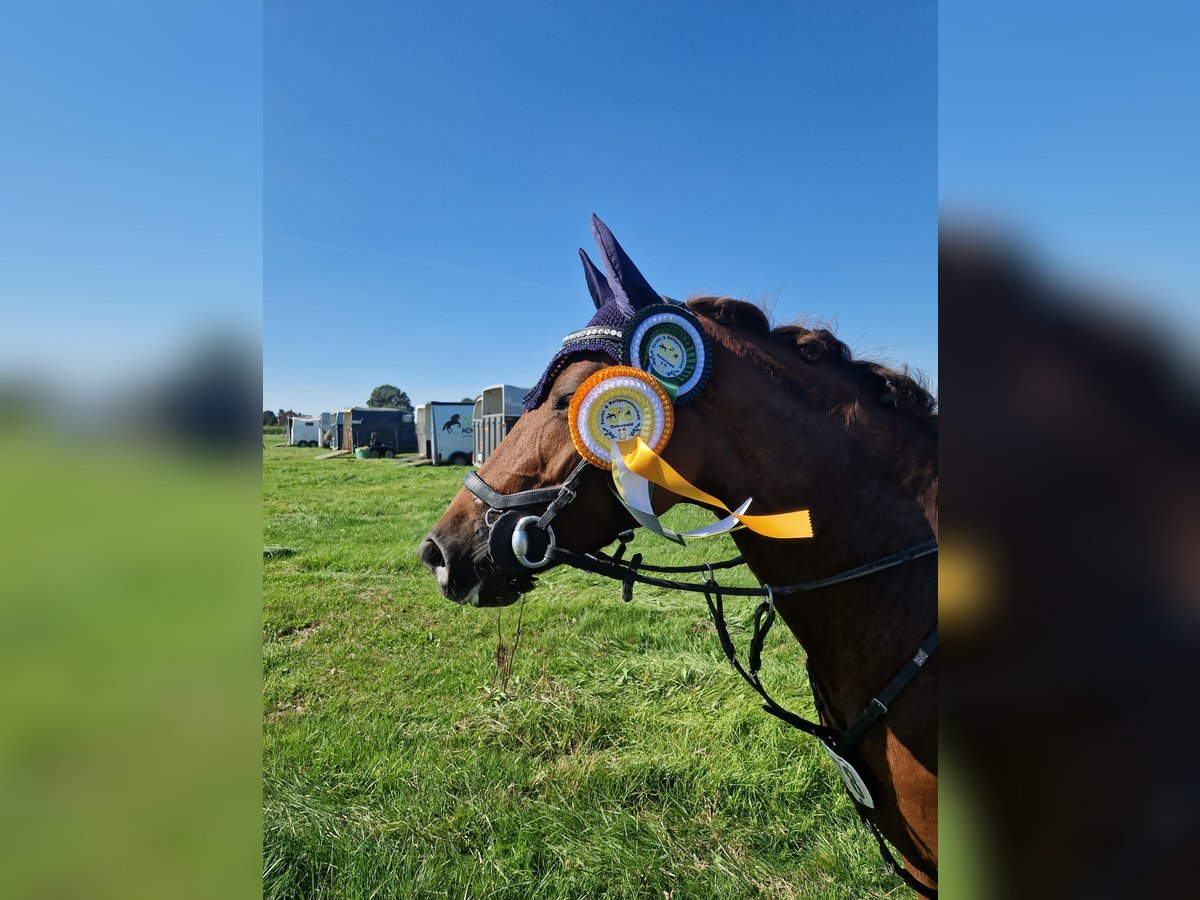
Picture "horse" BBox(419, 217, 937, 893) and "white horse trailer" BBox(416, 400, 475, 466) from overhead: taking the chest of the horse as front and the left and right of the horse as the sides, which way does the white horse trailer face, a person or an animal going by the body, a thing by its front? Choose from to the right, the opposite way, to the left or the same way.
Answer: to the right

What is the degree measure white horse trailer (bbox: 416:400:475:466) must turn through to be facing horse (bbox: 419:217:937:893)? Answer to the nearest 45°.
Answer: approximately 135° to its right

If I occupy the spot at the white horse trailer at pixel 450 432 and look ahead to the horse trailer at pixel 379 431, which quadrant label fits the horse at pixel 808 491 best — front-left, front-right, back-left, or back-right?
back-left

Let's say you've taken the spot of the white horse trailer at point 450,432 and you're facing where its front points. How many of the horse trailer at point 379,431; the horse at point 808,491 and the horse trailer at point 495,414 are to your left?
1

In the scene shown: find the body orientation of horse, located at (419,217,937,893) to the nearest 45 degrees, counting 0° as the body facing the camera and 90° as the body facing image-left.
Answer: approximately 90°

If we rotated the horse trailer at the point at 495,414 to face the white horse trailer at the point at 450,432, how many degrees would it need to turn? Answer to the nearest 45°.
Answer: approximately 45° to its left

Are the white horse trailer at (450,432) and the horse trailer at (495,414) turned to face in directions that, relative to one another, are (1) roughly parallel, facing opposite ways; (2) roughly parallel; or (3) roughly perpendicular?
roughly parallel

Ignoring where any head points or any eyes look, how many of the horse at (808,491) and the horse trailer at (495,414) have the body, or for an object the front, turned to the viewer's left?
1

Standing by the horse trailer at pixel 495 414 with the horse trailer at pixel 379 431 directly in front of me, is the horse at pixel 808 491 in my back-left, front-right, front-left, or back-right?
back-left

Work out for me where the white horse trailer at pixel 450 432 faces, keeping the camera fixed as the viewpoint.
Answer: facing away from the viewer and to the right of the viewer

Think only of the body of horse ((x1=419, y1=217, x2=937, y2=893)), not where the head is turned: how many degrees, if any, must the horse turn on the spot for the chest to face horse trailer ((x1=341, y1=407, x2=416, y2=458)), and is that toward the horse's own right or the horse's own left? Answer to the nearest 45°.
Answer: approximately 45° to the horse's own right

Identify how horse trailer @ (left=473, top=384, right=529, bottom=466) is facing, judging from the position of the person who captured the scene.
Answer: facing away from the viewer and to the right of the viewer

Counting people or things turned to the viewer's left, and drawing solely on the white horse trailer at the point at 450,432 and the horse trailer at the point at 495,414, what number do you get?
0

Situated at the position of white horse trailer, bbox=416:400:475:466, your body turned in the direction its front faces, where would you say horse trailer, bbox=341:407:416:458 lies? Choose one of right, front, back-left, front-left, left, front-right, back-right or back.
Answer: left

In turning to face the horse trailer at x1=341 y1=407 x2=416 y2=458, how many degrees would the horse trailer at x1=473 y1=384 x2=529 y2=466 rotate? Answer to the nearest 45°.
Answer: approximately 90° to its left

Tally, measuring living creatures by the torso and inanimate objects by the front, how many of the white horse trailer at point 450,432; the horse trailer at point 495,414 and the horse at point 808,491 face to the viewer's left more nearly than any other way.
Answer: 1

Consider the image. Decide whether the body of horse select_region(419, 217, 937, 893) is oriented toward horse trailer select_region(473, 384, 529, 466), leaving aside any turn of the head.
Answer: no

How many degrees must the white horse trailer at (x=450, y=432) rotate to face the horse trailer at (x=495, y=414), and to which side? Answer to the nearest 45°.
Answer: approximately 135° to its right
